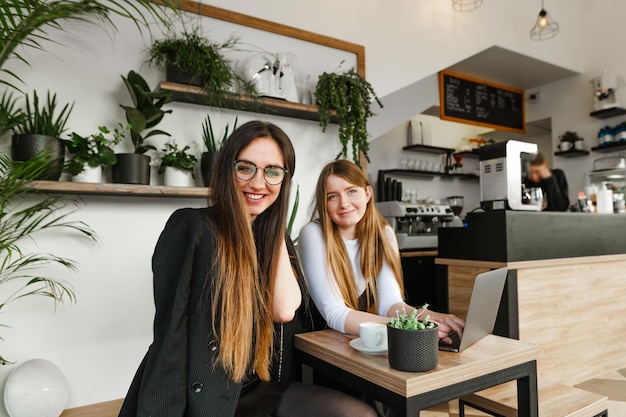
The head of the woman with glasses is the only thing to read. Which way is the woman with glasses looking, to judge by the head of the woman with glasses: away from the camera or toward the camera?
toward the camera

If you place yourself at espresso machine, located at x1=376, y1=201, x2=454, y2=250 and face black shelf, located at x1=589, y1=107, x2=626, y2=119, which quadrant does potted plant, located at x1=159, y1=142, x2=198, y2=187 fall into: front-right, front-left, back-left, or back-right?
back-right

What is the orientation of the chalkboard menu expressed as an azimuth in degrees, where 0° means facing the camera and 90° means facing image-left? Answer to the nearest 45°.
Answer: approximately 315°

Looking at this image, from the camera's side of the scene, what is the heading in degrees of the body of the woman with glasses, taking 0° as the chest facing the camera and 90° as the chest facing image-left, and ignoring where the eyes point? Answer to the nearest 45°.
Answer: approximately 315°

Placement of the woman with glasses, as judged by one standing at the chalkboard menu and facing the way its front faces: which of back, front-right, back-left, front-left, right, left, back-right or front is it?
front-right

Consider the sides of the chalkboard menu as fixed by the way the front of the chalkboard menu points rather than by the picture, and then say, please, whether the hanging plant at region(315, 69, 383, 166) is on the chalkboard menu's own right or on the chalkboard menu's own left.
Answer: on the chalkboard menu's own right

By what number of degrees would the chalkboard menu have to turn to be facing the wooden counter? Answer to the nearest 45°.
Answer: approximately 45° to its right

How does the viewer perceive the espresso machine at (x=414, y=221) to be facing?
facing the viewer and to the right of the viewer

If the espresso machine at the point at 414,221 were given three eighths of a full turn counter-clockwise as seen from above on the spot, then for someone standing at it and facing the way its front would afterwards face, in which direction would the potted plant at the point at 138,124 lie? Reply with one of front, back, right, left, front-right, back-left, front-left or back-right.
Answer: back-left

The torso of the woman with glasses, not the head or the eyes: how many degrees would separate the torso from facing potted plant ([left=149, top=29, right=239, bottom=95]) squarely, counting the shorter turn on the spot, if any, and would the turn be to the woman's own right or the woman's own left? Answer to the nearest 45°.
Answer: approximately 135° to the woman's own left

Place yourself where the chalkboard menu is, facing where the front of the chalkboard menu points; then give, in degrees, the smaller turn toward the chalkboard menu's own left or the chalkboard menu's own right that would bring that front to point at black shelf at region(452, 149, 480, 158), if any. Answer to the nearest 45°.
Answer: approximately 135° to the chalkboard menu's own left

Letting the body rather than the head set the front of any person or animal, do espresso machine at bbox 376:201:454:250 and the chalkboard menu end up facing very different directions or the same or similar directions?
same or similar directions

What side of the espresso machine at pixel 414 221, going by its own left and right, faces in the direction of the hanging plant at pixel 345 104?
right

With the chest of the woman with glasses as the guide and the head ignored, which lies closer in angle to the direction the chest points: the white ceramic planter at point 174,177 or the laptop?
the laptop
